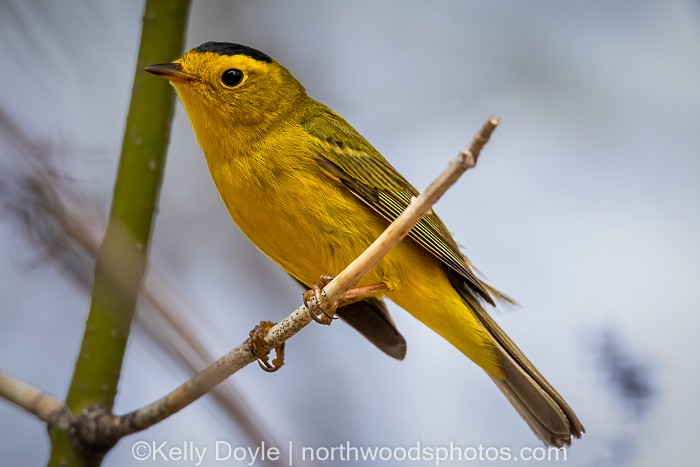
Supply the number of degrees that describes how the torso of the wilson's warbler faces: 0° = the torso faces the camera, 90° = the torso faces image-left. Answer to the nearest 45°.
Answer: approximately 90°
